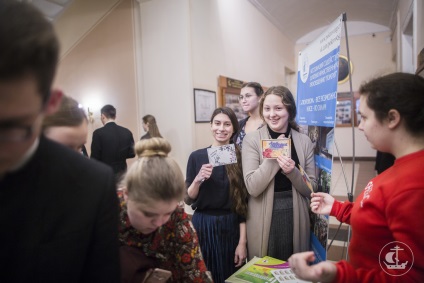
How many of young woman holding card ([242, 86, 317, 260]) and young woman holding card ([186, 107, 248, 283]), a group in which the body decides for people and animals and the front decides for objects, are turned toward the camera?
2

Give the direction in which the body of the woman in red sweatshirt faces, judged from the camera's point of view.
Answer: to the viewer's left

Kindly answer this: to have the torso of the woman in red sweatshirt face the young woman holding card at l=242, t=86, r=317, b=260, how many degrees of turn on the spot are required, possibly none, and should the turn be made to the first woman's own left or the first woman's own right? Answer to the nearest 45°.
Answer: approximately 45° to the first woman's own right

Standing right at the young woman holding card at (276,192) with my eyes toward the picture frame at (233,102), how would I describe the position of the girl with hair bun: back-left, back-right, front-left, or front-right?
back-left

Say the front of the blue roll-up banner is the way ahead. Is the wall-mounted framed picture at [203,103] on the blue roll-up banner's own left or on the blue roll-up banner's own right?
on the blue roll-up banner's own right

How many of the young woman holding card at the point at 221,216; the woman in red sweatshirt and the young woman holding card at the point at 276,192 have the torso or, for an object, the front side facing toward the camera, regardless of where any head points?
2

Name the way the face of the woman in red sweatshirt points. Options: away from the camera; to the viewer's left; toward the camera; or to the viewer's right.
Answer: to the viewer's left

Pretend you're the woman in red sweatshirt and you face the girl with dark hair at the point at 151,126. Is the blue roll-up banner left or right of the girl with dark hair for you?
right

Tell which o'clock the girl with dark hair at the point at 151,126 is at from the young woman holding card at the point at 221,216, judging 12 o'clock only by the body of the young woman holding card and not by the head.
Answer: The girl with dark hair is roughly at 5 o'clock from the young woman holding card.

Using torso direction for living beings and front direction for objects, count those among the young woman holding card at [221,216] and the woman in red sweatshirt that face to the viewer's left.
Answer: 1
